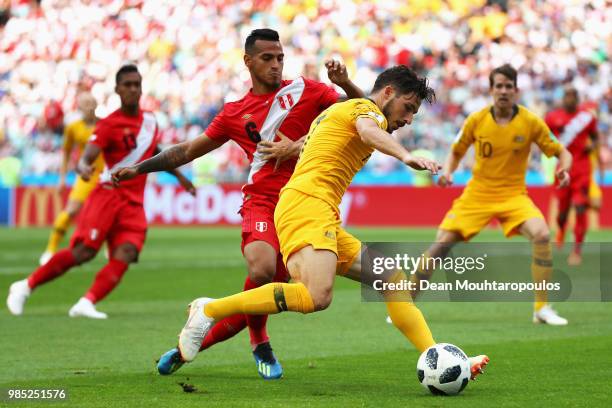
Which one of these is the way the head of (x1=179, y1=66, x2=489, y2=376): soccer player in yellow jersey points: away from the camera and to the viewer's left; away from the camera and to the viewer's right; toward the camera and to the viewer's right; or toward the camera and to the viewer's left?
toward the camera and to the viewer's right

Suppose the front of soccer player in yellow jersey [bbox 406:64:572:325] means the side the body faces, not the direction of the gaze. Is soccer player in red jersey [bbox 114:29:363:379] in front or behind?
in front

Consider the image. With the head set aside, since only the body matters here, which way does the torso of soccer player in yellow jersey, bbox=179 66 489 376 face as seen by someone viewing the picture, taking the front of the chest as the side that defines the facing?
to the viewer's right

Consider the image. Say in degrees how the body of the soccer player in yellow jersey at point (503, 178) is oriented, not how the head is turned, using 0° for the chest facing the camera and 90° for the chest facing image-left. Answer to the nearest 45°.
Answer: approximately 0°

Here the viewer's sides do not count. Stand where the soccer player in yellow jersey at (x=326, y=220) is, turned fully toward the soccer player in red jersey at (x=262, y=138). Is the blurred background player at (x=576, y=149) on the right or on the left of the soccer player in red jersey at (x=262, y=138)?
right

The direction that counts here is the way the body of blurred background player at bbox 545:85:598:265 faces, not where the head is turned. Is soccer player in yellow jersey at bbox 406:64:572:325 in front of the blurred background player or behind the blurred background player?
in front

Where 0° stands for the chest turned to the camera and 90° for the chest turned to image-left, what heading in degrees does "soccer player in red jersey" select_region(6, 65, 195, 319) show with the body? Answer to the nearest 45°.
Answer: approximately 315°
